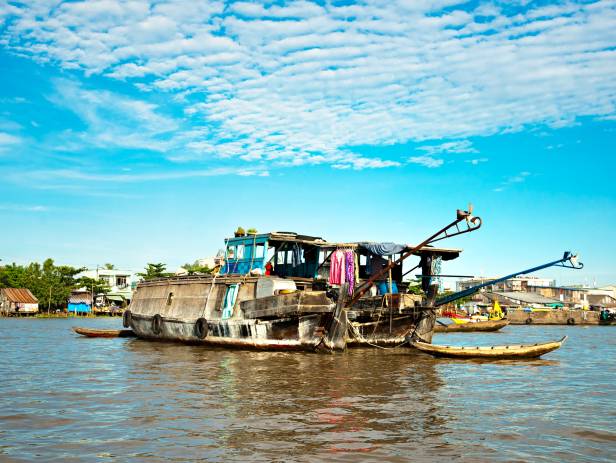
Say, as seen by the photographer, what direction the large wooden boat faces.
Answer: facing away from the viewer and to the left of the viewer

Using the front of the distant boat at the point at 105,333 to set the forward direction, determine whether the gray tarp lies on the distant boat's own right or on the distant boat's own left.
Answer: on the distant boat's own left

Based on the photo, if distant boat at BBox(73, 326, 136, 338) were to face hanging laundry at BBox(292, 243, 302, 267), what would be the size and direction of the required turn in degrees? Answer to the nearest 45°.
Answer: approximately 135° to its left

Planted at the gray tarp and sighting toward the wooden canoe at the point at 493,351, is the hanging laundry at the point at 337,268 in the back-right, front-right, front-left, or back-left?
back-right

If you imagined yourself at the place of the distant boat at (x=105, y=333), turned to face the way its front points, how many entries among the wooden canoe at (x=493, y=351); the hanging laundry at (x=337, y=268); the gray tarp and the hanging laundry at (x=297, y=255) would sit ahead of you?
0

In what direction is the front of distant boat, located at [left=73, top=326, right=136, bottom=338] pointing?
to the viewer's left

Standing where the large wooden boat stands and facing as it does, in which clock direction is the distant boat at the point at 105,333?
The distant boat is roughly at 12 o'clock from the large wooden boat.

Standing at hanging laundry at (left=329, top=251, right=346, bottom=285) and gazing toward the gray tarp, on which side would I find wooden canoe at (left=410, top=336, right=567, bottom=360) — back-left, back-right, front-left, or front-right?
front-right

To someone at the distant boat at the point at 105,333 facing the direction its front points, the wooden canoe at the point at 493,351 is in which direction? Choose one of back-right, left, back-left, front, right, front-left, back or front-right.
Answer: back-left
